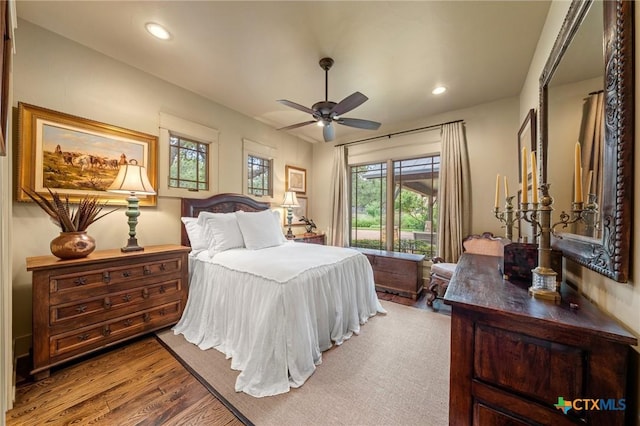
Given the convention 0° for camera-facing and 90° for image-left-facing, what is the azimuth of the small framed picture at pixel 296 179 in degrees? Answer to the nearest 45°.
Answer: approximately 315°

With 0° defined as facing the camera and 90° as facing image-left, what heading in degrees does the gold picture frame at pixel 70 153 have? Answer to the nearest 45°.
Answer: approximately 315°

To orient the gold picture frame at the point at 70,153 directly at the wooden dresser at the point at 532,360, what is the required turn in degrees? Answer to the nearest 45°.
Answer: approximately 45° to its right

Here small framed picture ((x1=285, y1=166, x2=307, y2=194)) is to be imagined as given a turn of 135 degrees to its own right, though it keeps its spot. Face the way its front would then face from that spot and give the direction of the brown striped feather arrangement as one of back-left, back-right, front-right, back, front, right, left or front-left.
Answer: front-left

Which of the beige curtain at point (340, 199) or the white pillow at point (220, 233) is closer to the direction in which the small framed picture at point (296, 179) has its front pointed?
the beige curtain

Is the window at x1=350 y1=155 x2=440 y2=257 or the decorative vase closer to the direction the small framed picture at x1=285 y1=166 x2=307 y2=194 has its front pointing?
the window

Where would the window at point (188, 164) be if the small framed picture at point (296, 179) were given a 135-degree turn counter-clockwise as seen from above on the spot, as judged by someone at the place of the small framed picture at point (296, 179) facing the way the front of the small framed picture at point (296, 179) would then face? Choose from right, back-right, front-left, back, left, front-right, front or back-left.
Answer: back-left

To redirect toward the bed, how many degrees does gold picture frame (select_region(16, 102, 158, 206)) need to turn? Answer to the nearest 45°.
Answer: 0° — it already faces it

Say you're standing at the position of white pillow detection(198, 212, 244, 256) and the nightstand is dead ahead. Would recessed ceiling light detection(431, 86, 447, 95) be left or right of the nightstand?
right
